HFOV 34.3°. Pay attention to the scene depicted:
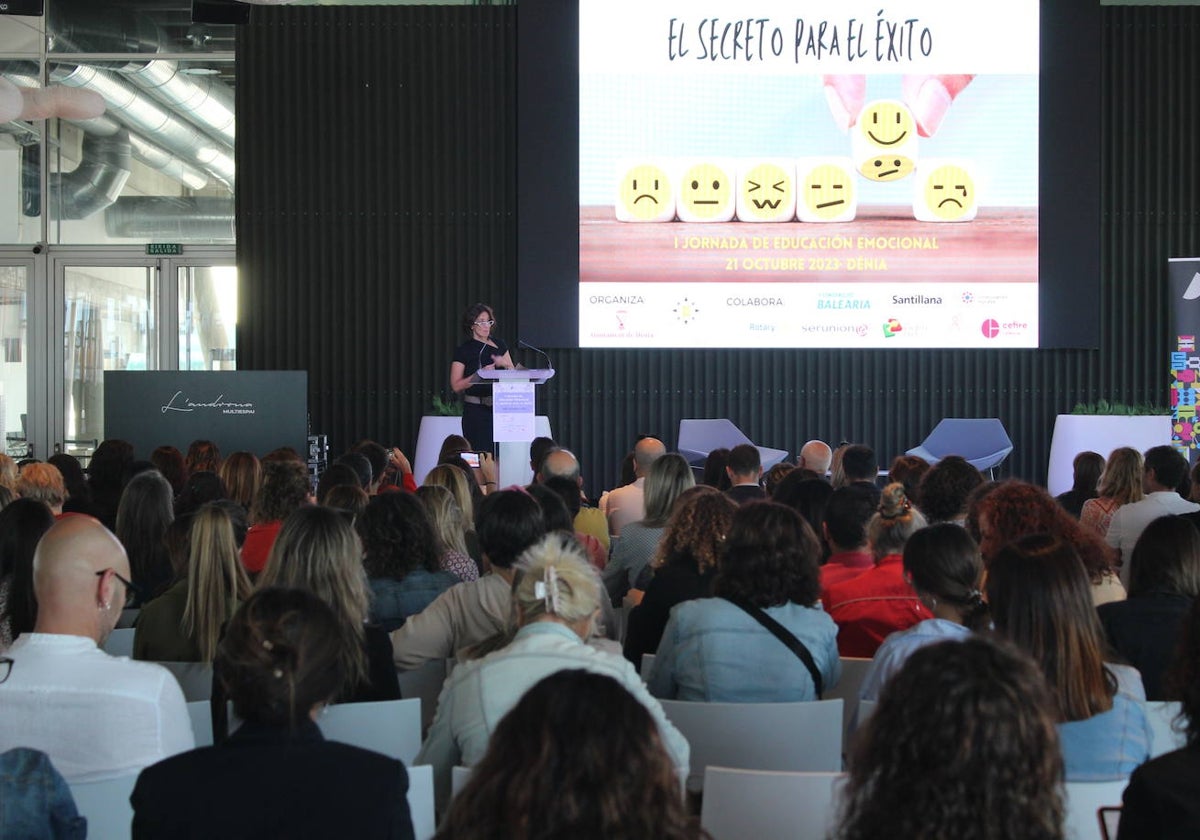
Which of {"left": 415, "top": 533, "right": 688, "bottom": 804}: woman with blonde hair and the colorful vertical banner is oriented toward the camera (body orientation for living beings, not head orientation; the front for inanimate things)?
the colorful vertical banner

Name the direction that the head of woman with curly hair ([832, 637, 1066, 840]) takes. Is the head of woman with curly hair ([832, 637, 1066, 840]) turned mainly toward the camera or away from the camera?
away from the camera

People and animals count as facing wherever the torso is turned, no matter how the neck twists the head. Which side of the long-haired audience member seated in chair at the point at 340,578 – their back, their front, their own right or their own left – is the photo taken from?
back

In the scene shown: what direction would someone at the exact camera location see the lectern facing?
facing the viewer

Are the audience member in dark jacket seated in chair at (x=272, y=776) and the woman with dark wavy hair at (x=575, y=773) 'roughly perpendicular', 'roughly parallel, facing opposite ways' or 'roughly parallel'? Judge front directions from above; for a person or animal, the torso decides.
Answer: roughly parallel

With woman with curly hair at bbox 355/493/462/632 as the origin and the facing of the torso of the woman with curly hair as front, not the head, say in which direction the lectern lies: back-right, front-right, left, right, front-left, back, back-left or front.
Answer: front

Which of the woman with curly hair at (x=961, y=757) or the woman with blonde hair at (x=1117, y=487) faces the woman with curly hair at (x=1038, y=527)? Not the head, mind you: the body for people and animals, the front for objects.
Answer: the woman with curly hair at (x=961, y=757)

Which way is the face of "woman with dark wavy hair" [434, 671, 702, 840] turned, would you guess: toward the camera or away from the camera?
away from the camera

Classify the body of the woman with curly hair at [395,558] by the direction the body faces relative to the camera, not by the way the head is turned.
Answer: away from the camera

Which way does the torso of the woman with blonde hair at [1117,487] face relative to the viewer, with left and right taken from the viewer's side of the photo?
facing away from the viewer

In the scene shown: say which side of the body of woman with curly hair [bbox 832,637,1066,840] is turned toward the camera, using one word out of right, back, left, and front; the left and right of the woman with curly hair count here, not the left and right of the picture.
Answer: back

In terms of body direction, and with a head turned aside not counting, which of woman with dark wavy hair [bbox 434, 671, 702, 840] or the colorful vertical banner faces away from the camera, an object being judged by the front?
the woman with dark wavy hair

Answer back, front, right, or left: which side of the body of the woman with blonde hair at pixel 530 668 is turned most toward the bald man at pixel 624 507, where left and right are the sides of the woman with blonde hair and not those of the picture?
front

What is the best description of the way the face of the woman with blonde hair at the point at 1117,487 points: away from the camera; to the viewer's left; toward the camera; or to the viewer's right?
away from the camera

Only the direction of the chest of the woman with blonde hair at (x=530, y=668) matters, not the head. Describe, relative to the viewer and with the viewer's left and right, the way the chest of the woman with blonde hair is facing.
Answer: facing away from the viewer

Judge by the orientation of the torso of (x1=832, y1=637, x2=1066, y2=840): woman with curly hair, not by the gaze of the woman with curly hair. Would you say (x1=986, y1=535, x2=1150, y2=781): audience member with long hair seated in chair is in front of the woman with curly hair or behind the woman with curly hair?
in front

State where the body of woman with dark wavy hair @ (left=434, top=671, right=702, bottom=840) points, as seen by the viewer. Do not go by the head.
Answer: away from the camera
